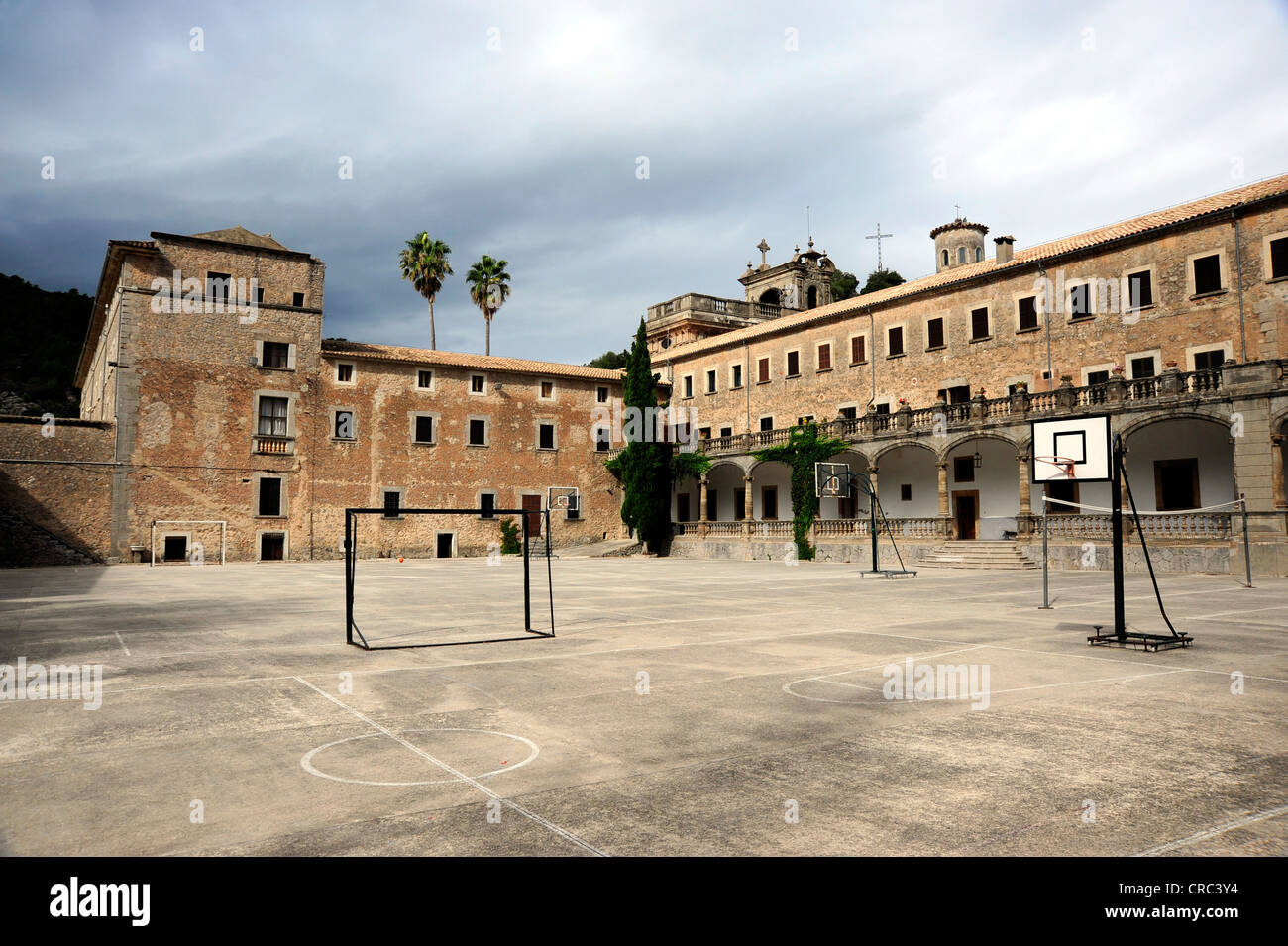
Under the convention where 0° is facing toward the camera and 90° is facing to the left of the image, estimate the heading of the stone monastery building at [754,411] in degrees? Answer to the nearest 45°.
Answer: approximately 45°
